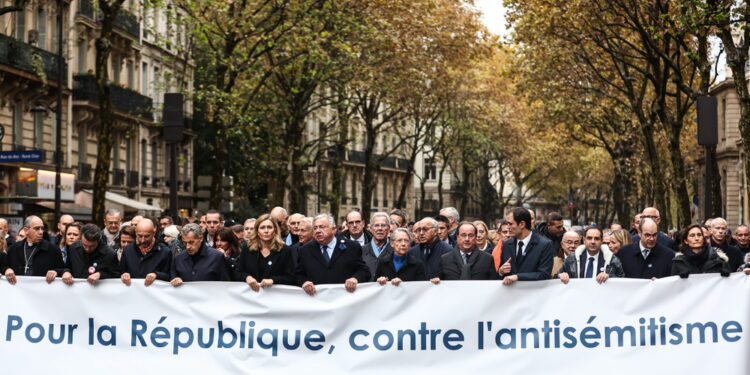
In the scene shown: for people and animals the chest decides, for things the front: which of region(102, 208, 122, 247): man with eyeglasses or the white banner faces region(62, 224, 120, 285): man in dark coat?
the man with eyeglasses

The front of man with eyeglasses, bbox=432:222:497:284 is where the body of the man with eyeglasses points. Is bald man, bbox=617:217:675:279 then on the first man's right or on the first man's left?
on the first man's left

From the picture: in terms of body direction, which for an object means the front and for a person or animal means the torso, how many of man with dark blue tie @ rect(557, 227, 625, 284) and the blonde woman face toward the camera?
2

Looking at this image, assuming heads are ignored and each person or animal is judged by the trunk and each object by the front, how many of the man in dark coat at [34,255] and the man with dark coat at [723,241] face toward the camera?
2
